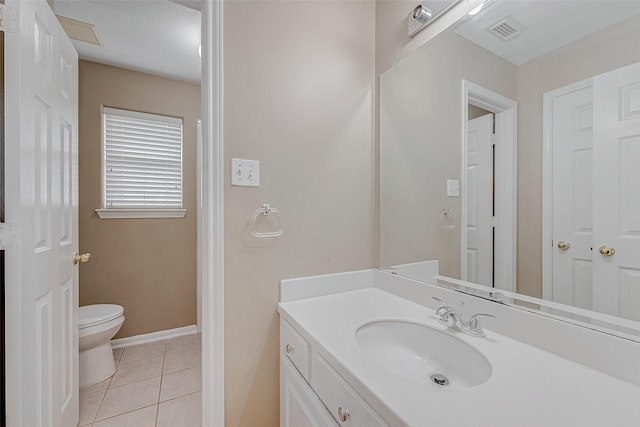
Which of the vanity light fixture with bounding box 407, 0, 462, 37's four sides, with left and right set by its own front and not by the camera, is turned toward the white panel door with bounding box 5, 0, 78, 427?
front

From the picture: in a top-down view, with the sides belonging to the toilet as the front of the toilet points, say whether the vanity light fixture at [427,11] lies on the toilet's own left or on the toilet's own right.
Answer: on the toilet's own right

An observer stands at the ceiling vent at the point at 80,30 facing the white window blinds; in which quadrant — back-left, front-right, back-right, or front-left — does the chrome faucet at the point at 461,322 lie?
back-right

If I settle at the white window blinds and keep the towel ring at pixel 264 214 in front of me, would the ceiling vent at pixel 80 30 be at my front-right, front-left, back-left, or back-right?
front-right

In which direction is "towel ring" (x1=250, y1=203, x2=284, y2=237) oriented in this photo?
toward the camera

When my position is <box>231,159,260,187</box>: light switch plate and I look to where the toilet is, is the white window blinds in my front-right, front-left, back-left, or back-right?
front-right

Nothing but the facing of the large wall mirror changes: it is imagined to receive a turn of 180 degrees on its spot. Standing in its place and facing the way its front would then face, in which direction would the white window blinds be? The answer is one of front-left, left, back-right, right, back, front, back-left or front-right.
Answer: back-left

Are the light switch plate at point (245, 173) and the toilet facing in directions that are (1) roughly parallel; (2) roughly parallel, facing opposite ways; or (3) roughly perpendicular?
roughly perpendicular

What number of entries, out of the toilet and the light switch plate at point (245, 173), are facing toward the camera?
1

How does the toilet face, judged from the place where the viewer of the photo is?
facing to the right of the viewer

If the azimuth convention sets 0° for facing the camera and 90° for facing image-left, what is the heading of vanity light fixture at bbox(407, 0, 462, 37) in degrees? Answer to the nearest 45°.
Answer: approximately 45°

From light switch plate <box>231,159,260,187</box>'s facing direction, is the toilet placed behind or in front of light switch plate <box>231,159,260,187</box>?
behind
